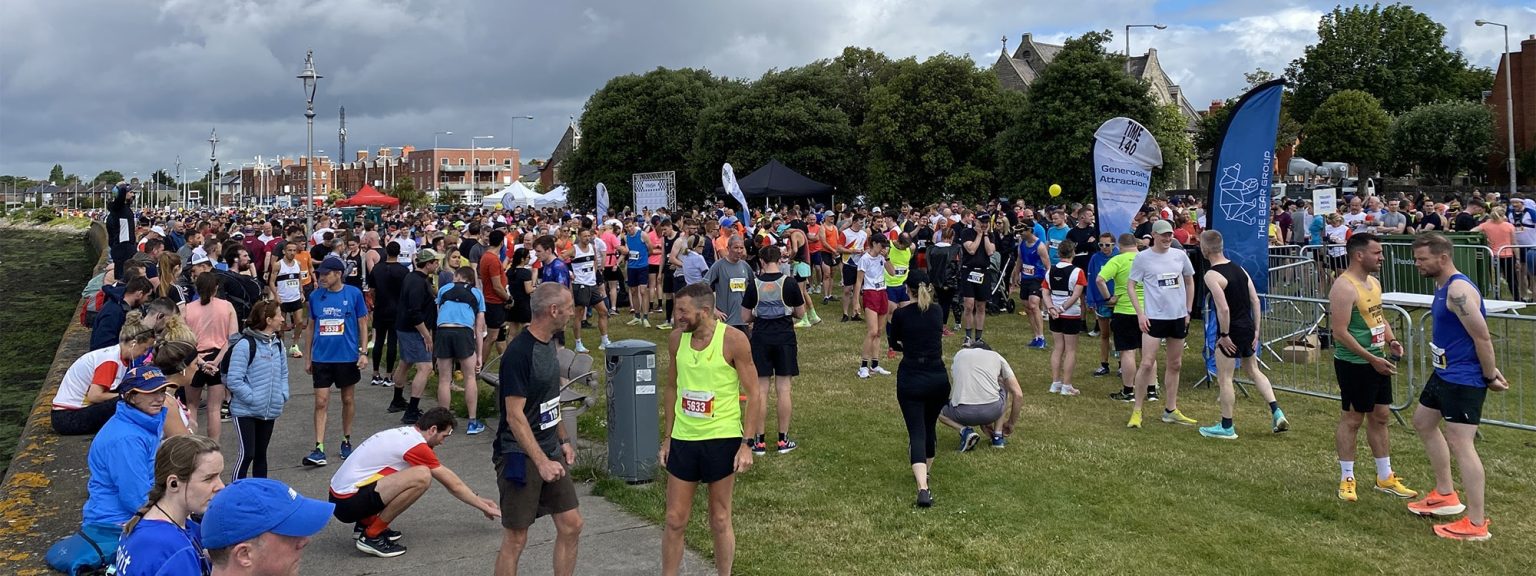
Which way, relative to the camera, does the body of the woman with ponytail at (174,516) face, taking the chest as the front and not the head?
to the viewer's right

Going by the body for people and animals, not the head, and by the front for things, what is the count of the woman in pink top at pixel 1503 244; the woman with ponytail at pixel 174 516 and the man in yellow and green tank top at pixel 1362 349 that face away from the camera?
1

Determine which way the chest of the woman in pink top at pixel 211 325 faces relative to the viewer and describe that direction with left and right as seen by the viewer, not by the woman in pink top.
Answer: facing away from the viewer

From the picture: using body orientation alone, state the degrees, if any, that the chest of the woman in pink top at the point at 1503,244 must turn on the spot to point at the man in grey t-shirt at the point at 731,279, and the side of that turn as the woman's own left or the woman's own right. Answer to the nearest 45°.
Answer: approximately 135° to the woman's own left

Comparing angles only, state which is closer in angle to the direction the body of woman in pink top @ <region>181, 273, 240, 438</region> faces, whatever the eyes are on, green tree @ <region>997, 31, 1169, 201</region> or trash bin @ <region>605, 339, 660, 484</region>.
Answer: the green tree

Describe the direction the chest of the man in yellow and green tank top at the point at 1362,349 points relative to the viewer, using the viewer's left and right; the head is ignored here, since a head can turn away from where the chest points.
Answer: facing the viewer and to the right of the viewer

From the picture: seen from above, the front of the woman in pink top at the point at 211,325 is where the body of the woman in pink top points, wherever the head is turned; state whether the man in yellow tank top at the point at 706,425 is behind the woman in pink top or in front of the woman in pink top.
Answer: behind

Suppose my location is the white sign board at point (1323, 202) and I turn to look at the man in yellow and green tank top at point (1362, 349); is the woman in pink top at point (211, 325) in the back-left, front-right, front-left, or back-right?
front-right

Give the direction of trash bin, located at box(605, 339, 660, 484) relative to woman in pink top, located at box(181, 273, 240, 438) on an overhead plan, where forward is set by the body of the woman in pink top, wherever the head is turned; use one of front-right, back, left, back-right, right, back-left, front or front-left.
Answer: back-right

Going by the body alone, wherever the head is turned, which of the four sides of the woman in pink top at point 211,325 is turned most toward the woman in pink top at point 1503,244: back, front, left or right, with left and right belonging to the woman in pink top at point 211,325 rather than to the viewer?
right

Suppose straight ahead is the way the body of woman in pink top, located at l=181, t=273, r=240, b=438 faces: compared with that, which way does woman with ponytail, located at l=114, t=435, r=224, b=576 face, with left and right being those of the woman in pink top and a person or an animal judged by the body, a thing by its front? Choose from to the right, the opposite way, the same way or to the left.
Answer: to the right

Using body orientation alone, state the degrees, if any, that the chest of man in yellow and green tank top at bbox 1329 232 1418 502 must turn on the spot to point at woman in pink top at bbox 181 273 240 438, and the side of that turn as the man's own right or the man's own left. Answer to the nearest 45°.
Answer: approximately 135° to the man's own right

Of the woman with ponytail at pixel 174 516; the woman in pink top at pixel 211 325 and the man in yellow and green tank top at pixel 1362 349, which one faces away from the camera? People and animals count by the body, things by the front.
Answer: the woman in pink top
